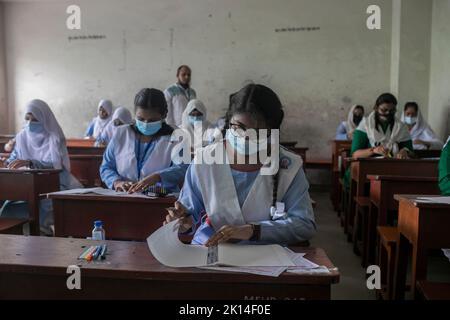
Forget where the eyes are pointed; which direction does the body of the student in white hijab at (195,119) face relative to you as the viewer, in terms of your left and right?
facing the viewer

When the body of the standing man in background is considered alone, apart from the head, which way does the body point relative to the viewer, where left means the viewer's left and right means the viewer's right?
facing the viewer and to the right of the viewer

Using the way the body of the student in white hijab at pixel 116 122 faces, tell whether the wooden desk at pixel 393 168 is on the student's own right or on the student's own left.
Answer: on the student's own left

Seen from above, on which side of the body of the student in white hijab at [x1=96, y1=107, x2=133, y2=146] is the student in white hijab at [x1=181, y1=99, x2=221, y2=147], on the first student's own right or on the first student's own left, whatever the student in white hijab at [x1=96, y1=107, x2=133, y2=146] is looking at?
on the first student's own left

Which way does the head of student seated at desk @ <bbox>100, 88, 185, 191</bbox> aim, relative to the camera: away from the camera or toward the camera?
toward the camera

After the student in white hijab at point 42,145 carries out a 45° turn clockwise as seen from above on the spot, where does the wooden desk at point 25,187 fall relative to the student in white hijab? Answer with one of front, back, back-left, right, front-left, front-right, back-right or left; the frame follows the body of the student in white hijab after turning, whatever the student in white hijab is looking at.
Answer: left

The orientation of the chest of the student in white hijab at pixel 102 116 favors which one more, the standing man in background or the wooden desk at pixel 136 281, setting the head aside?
the wooden desk

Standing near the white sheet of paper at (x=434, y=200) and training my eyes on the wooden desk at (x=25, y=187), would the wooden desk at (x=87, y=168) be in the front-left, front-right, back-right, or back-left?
front-right

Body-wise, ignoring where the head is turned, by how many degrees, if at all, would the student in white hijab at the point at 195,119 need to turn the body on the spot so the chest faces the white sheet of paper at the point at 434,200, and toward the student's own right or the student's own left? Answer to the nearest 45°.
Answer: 0° — they already face it

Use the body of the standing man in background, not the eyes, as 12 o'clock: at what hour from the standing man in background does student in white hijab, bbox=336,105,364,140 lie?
The student in white hijab is roughly at 10 o'clock from the standing man in background.

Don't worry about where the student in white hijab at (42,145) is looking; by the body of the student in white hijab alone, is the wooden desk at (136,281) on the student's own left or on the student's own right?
on the student's own left

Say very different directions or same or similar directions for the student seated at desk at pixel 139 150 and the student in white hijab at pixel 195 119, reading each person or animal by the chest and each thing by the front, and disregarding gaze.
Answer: same or similar directions

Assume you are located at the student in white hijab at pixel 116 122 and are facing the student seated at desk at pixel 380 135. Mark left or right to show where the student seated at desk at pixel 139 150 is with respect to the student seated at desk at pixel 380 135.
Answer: right

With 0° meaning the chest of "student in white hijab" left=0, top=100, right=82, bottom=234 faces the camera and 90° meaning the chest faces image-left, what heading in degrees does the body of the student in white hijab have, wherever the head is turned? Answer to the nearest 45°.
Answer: approximately 45°
